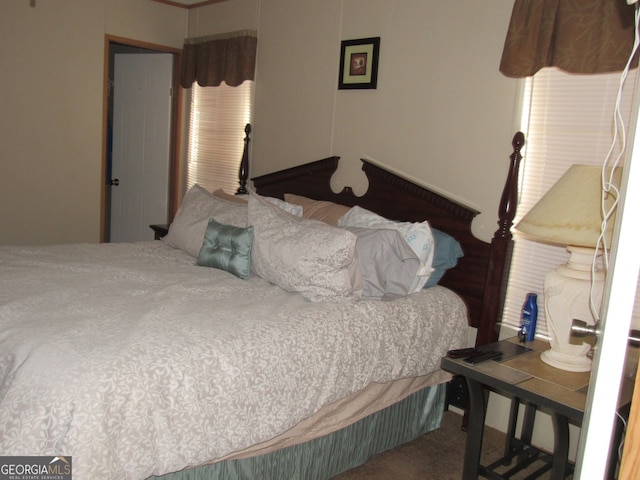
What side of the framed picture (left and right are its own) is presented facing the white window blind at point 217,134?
right

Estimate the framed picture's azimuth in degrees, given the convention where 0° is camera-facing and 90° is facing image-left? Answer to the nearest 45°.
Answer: approximately 45°

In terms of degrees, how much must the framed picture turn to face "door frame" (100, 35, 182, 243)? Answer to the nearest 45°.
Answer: approximately 90° to its right

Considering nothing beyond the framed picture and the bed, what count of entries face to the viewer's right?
0

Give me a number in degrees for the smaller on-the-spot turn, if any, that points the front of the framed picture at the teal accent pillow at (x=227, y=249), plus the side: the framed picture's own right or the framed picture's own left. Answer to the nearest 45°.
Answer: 0° — it already faces it

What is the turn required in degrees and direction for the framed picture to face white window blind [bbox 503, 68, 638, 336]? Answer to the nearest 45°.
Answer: approximately 90° to its left

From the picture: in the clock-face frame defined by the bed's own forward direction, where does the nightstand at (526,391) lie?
The nightstand is roughly at 8 o'clock from the bed.

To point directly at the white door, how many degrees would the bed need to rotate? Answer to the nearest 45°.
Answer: approximately 135° to its right

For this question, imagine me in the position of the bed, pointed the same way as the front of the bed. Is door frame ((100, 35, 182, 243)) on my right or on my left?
on my right
